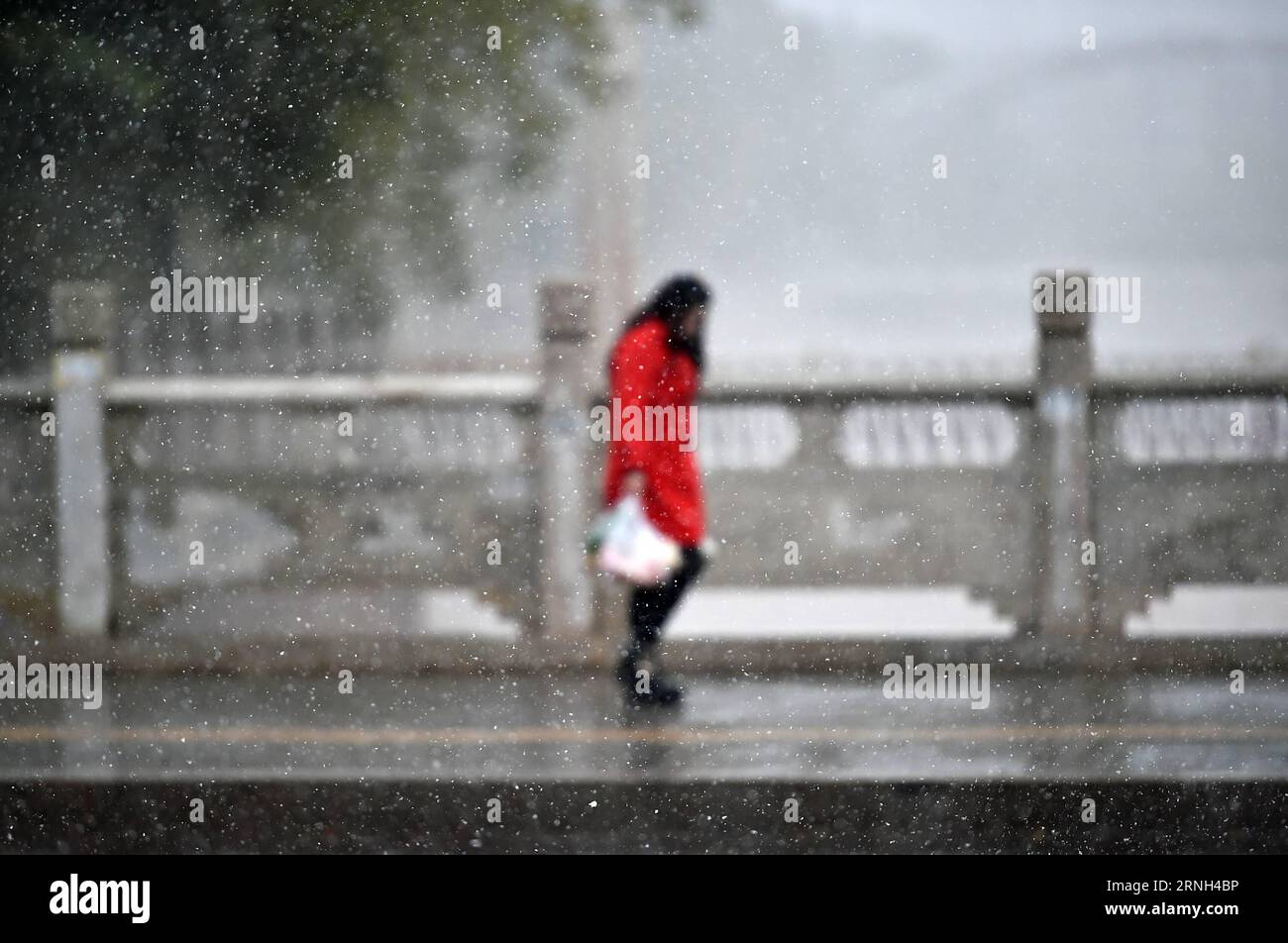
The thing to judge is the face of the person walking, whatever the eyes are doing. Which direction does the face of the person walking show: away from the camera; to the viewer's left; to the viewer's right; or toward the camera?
to the viewer's right

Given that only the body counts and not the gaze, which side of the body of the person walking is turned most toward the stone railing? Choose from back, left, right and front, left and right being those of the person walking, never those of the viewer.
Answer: left

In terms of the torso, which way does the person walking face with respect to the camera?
to the viewer's right
